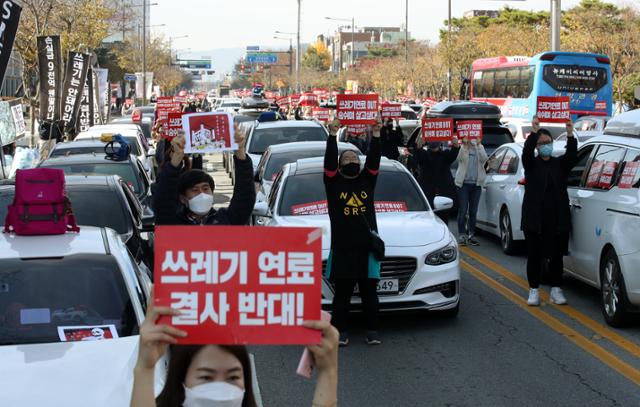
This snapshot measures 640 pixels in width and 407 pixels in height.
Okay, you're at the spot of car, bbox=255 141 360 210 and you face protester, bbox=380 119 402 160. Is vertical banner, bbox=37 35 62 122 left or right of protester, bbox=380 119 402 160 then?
left

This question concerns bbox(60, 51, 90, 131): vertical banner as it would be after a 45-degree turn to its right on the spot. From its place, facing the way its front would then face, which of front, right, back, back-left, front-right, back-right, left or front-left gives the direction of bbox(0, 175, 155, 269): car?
front-left

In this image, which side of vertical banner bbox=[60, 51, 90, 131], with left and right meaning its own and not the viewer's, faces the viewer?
front

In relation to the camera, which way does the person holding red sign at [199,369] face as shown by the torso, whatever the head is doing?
toward the camera

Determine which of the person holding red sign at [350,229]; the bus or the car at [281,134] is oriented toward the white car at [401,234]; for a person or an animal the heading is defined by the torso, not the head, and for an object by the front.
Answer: the car

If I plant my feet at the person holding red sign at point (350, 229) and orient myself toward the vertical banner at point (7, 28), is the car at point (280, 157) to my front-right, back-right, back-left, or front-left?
front-right

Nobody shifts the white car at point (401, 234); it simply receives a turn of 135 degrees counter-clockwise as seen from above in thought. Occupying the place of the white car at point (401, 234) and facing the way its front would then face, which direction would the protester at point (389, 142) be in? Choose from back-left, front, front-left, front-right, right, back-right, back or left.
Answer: front

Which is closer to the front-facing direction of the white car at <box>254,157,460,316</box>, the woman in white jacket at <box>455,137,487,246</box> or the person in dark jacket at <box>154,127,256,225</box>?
the person in dark jacket

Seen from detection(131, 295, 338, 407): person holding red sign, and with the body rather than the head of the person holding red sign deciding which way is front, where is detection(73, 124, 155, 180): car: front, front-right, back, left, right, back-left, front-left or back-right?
back
